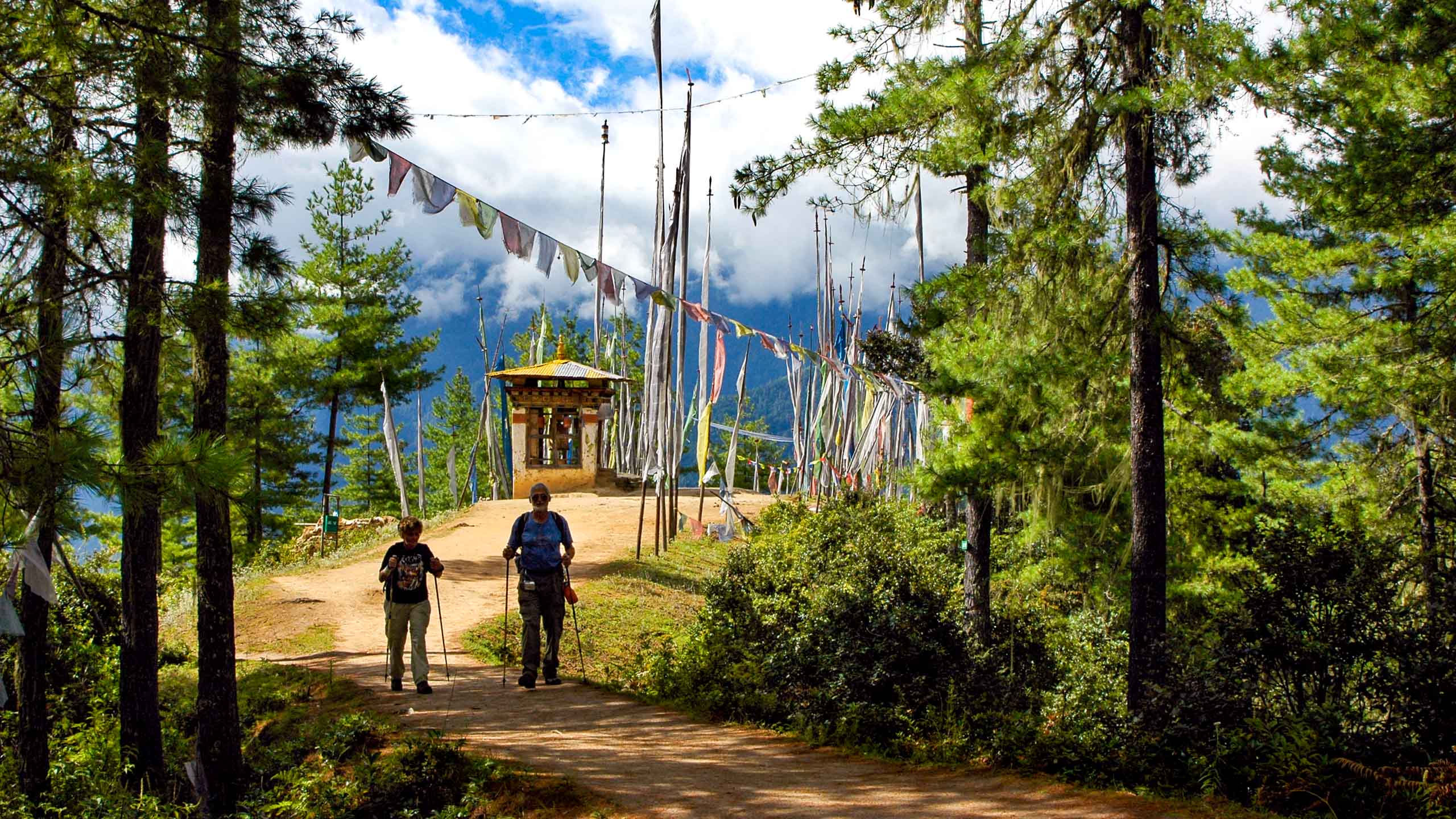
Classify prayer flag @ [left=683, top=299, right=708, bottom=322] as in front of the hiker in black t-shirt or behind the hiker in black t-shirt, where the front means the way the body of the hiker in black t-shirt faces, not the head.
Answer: behind

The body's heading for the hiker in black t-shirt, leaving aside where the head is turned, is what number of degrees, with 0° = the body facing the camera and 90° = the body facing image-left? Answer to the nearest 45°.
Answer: approximately 0°

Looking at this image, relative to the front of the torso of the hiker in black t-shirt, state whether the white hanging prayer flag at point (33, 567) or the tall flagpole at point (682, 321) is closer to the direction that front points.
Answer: the white hanging prayer flag

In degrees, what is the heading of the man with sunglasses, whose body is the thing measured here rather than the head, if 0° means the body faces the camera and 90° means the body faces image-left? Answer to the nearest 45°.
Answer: approximately 0°

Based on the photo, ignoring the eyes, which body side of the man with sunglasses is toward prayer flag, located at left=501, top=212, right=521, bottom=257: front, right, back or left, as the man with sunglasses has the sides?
back

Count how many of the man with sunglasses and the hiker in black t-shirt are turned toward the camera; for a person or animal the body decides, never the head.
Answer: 2

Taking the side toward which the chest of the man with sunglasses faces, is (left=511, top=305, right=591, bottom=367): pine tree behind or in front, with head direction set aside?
behind

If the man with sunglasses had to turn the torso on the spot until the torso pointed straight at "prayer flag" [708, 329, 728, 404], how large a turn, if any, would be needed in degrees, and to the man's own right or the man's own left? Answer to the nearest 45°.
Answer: approximately 180°

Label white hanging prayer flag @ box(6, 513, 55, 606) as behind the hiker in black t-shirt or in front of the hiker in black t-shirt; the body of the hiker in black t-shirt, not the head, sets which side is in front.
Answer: in front
